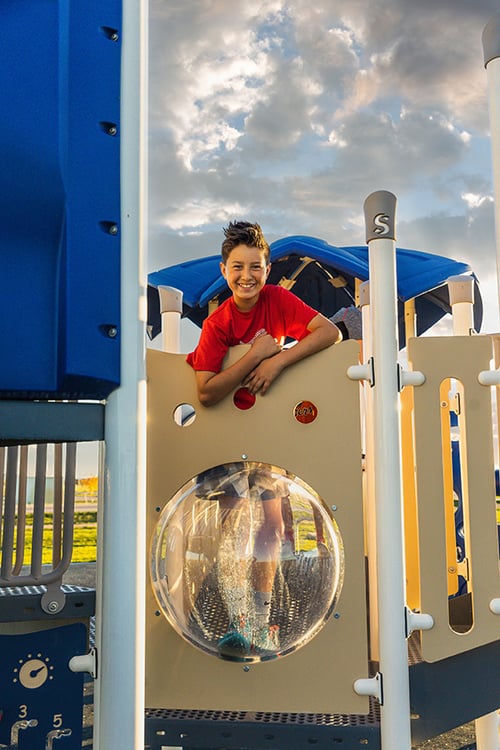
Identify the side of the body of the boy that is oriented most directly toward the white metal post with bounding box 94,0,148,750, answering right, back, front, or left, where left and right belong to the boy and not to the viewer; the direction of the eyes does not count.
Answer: front

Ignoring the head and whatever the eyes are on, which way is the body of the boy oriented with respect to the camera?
toward the camera

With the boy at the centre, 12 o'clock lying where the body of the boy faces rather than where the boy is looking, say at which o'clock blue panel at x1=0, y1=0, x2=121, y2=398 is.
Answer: The blue panel is roughly at 1 o'clock from the boy.
